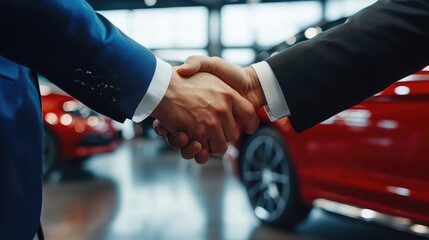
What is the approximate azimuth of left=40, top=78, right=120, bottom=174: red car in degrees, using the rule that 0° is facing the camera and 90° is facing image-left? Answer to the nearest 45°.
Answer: approximately 315°

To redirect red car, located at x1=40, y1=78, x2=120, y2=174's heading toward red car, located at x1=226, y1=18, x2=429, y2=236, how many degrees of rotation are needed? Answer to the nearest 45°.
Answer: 0° — it already faces it
